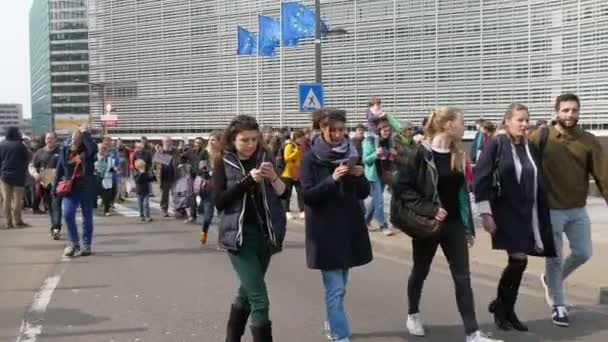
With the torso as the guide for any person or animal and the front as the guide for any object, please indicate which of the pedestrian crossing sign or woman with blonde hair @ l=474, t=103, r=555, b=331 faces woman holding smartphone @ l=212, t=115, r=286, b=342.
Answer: the pedestrian crossing sign

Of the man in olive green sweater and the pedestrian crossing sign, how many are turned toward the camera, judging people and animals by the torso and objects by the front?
2

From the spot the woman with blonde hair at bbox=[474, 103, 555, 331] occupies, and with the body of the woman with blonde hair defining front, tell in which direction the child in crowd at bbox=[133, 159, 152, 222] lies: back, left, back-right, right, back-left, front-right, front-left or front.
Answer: back

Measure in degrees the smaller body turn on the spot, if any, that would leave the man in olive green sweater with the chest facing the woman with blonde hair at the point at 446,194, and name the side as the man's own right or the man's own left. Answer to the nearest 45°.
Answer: approximately 45° to the man's own right

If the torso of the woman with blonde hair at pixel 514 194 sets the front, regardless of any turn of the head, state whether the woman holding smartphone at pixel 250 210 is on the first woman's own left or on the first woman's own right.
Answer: on the first woman's own right

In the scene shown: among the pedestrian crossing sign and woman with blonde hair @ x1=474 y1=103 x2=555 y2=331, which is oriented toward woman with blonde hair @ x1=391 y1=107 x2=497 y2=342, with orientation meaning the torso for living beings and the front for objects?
the pedestrian crossing sign

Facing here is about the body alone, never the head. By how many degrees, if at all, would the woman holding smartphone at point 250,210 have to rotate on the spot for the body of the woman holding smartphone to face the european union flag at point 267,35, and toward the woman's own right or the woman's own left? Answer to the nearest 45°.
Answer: approximately 135° to the woman's own left

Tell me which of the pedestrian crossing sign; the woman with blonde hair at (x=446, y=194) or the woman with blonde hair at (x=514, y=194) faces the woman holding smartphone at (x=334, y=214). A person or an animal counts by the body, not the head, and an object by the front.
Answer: the pedestrian crossing sign

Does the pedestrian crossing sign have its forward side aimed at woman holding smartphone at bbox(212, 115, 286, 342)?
yes

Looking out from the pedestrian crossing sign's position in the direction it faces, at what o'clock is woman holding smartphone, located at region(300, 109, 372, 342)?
The woman holding smartphone is roughly at 12 o'clock from the pedestrian crossing sign.

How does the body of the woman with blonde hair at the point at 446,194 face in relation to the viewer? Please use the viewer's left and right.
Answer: facing the viewer and to the right of the viewer

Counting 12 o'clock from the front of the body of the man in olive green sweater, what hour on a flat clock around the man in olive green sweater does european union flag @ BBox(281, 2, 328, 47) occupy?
The european union flag is roughly at 5 o'clock from the man in olive green sweater.
